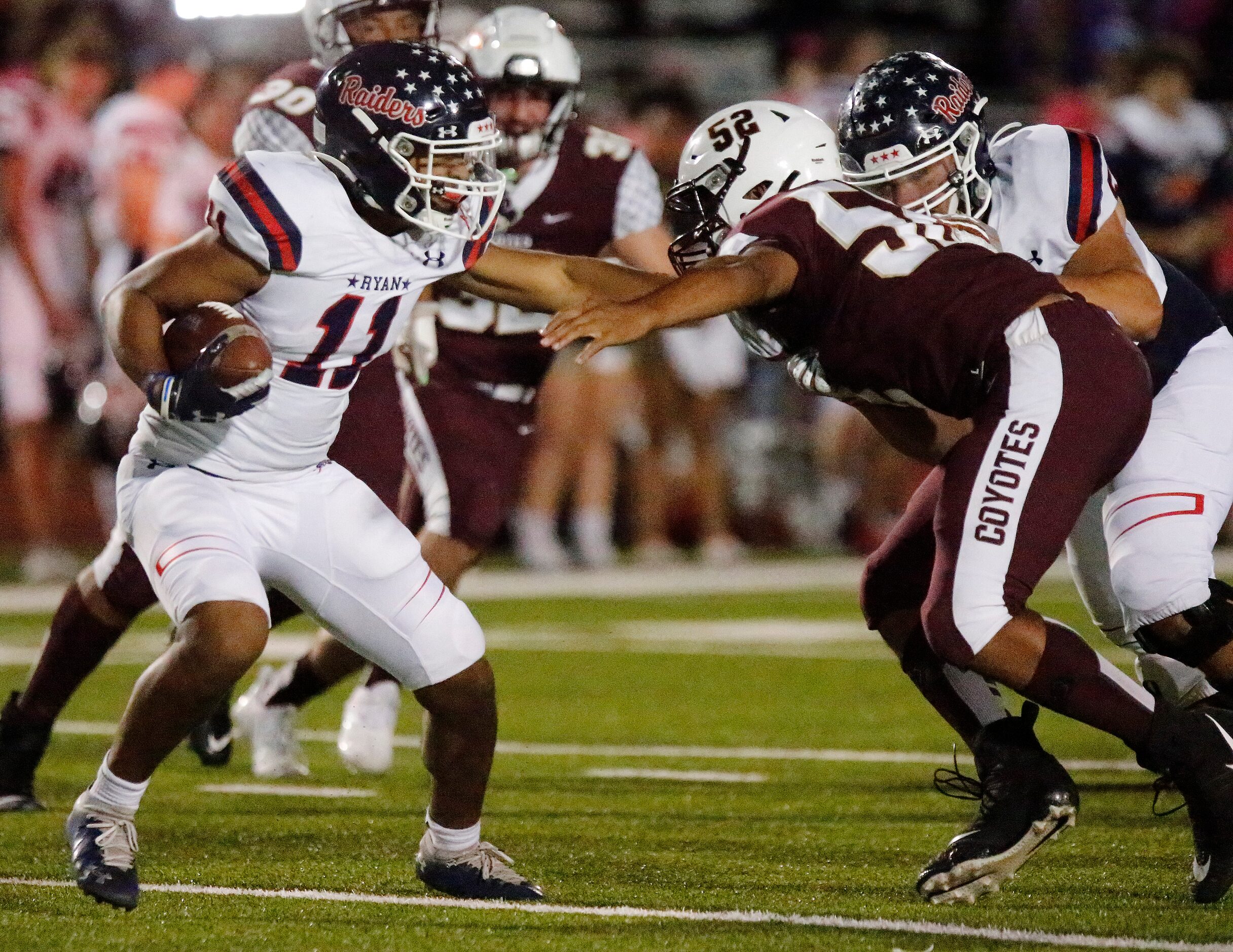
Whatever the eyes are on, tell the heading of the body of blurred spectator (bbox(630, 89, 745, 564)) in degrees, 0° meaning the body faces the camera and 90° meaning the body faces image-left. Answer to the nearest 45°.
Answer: approximately 0°

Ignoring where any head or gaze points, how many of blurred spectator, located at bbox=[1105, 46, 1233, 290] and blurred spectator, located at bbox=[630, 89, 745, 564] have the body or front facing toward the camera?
2

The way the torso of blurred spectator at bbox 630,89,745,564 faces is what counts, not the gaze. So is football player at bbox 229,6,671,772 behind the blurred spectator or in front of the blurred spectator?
in front

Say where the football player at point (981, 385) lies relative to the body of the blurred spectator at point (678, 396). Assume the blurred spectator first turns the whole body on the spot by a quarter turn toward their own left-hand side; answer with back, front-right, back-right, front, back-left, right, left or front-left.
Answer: right

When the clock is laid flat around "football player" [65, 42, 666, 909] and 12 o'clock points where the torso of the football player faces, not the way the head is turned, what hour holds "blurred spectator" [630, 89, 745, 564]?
The blurred spectator is roughly at 8 o'clock from the football player.

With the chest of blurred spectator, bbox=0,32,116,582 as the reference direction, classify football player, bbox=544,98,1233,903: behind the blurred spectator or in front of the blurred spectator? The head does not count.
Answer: in front

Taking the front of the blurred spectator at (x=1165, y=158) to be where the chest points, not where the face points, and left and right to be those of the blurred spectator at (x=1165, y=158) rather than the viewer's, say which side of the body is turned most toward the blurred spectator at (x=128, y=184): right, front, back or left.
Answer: right

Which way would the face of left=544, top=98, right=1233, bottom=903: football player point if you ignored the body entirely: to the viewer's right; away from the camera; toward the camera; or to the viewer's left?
to the viewer's left

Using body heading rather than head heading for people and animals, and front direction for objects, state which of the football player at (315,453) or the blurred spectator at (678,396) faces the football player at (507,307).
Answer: the blurred spectator

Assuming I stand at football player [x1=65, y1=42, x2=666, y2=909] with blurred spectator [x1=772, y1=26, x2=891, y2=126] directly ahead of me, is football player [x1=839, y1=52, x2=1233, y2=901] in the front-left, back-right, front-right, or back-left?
front-right

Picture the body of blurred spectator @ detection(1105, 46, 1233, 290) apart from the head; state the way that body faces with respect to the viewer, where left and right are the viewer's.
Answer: facing the viewer

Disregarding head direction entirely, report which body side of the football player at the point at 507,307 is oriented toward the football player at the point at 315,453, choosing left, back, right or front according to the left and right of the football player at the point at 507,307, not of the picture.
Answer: front

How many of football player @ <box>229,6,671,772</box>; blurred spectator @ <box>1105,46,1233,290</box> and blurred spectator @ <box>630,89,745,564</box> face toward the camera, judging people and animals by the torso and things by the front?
3

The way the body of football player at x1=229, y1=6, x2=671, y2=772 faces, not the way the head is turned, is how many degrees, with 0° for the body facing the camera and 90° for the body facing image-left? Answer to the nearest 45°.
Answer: approximately 0°

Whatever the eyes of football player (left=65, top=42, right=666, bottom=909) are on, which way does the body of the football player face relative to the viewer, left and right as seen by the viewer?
facing the viewer and to the right of the viewer
